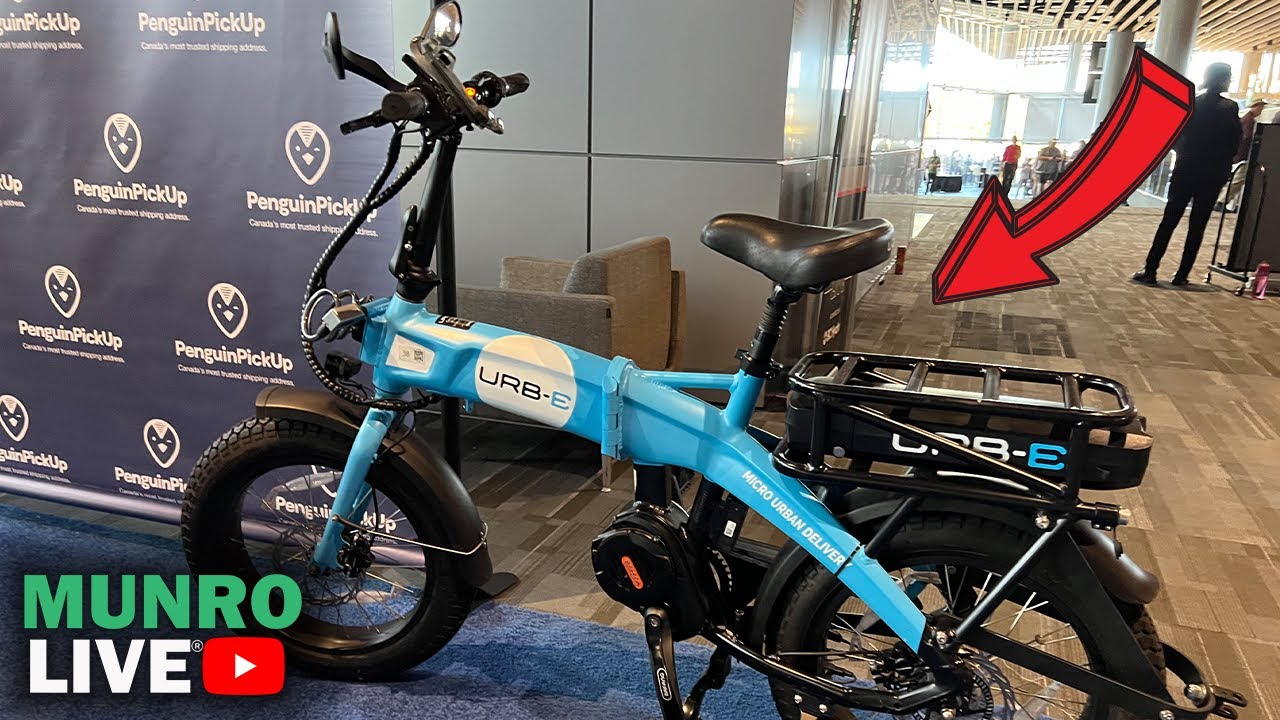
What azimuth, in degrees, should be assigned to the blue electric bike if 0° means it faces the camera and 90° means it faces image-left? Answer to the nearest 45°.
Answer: approximately 90°

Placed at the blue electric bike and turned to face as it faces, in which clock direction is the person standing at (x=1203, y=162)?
The person standing is roughly at 4 o'clock from the blue electric bike.

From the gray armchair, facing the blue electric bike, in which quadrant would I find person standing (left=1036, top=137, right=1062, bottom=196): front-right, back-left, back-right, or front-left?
back-left

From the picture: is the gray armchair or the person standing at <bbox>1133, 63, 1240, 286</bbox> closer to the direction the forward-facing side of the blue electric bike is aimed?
the gray armchair

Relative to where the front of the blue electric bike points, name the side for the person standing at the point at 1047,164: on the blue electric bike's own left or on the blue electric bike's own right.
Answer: on the blue electric bike's own right

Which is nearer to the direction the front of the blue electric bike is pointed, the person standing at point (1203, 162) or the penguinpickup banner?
the penguinpickup banner

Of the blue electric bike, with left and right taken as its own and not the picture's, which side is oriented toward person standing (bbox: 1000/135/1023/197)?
right

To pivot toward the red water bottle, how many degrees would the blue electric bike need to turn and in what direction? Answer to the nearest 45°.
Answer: approximately 135° to its right

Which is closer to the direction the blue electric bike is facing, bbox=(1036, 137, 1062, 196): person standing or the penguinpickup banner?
the penguinpickup banner

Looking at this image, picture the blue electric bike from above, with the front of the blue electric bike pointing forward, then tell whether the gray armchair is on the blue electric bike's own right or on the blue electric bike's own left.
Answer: on the blue electric bike's own right
